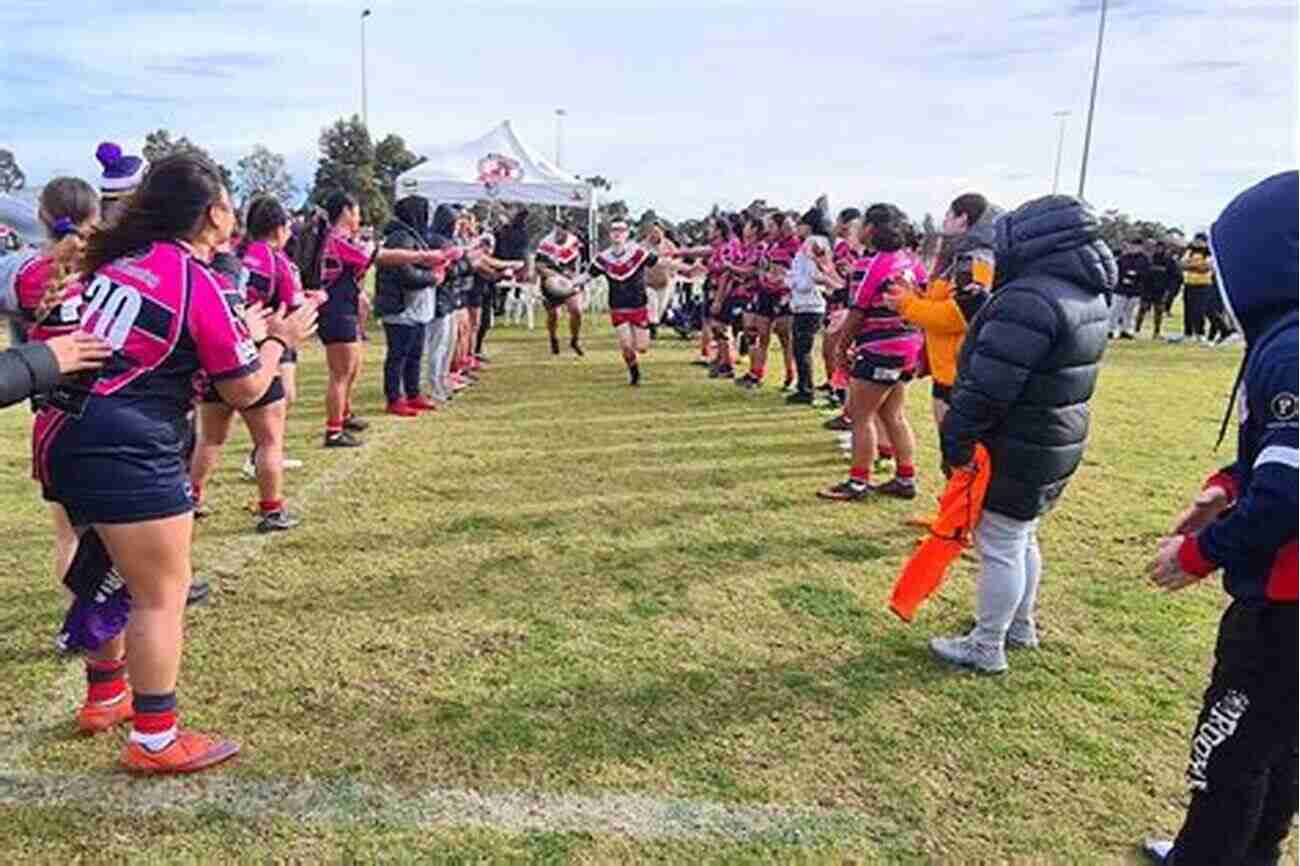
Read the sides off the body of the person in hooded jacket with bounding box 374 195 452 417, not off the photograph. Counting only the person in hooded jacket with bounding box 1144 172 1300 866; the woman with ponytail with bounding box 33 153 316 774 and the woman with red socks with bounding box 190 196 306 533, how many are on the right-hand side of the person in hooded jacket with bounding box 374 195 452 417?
3

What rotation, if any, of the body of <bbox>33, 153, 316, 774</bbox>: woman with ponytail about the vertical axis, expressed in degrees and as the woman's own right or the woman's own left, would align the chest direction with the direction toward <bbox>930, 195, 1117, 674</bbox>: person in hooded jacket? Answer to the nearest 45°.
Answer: approximately 45° to the woman's own right

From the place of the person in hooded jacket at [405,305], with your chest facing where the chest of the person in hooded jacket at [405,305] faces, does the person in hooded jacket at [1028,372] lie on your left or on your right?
on your right

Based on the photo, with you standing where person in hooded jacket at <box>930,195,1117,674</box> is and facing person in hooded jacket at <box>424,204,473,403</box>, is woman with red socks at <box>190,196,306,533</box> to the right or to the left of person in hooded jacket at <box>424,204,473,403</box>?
left

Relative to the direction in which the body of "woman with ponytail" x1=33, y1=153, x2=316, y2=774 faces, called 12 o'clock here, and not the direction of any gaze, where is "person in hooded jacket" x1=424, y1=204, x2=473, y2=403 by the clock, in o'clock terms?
The person in hooded jacket is roughly at 11 o'clock from the woman with ponytail.

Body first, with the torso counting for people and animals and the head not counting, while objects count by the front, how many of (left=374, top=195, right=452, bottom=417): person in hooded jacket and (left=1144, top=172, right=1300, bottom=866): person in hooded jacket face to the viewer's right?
1

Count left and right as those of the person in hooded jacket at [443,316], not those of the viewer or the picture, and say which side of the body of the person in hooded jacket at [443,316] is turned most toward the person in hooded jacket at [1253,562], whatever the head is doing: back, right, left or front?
right

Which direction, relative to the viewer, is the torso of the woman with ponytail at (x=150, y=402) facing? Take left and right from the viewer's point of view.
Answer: facing away from the viewer and to the right of the viewer

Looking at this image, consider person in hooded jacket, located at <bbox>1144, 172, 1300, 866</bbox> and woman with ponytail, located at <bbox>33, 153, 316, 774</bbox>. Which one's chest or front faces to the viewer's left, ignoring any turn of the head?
the person in hooded jacket

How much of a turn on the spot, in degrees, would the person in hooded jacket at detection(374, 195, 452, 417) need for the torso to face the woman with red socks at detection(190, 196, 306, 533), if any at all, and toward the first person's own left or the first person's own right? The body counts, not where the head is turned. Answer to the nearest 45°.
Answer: approximately 90° to the first person's own right

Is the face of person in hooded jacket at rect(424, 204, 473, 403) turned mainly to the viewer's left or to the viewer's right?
to the viewer's right

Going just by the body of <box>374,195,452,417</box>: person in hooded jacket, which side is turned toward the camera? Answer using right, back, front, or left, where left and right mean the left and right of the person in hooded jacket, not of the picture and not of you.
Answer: right

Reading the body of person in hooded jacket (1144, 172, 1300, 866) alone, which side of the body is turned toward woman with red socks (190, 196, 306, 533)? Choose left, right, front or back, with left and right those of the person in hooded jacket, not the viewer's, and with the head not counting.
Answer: front

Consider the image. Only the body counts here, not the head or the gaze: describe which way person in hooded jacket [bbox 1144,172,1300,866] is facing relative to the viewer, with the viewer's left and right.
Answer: facing to the left of the viewer

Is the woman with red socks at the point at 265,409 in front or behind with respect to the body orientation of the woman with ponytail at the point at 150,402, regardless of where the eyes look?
in front

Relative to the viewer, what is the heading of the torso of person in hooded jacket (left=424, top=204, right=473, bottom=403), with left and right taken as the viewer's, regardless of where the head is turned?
facing to the right of the viewer

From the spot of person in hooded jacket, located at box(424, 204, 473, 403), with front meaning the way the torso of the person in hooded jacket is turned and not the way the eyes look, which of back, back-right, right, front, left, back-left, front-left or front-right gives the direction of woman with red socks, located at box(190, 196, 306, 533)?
right
